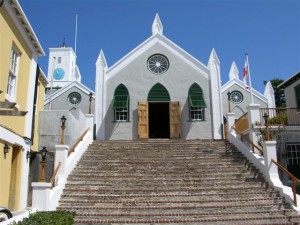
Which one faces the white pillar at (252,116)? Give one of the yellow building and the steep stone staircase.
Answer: the yellow building

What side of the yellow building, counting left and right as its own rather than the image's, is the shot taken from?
right

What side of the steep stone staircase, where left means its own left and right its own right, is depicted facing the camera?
front

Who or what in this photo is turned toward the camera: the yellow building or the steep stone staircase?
the steep stone staircase

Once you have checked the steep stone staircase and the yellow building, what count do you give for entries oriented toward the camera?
1

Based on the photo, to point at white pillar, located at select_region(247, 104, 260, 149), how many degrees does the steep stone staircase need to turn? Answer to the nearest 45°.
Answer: approximately 135° to its left

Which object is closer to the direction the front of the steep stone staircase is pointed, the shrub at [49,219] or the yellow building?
the shrub

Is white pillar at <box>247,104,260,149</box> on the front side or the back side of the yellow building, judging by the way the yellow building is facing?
on the front side

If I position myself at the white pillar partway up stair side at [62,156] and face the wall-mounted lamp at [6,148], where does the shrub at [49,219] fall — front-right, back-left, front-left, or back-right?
front-left

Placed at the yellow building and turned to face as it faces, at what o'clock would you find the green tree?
The green tree is roughly at 11 o'clock from the yellow building.

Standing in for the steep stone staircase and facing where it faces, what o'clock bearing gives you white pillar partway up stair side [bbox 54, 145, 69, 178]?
The white pillar partway up stair side is roughly at 3 o'clock from the steep stone staircase.

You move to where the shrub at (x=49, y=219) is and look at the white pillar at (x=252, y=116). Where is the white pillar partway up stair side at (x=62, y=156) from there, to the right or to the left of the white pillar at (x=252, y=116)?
left

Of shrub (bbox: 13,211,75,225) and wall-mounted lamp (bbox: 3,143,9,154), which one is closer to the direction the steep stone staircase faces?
the shrub

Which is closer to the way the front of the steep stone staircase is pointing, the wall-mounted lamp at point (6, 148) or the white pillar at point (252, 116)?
the wall-mounted lamp

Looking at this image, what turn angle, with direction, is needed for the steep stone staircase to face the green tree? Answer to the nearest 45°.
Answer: approximately 135° to its left
